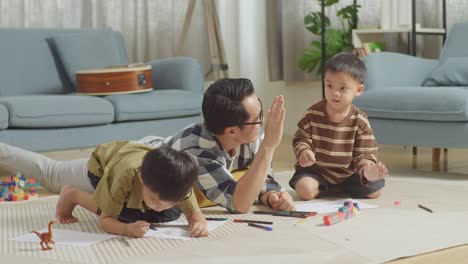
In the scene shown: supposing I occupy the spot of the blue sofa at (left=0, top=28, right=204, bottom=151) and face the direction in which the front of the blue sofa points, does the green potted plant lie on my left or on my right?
on my left

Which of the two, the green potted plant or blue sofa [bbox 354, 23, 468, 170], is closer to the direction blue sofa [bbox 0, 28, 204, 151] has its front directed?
the blue sofa

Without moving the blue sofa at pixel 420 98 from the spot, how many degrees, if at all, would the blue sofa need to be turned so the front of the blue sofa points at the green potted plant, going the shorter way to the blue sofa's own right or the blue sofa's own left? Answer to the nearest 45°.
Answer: approximately 135° to the blue sofa's own right

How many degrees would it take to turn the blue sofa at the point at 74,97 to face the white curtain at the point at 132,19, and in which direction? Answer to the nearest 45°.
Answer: approximately 135° to its left

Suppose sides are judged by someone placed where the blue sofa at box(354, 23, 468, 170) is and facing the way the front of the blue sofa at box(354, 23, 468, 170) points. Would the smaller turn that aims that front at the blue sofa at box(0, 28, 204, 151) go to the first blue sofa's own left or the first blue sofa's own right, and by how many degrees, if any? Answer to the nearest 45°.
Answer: approximately 45° to the first blue sofa's own right

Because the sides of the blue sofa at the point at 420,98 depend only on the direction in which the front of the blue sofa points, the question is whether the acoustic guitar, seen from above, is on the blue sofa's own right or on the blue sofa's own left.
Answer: on the blue sofa's own right

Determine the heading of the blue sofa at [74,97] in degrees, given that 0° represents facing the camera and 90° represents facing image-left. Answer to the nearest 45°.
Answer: approximately 315°

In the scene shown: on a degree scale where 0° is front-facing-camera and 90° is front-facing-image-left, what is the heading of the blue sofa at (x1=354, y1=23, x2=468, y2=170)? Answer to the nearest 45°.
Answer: approximately 45°

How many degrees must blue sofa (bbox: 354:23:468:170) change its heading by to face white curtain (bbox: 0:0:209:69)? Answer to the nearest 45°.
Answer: approximately 90° to its right

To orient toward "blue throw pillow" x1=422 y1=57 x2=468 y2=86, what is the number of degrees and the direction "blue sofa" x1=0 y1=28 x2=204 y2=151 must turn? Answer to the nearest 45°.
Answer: approximately 45° to its left
